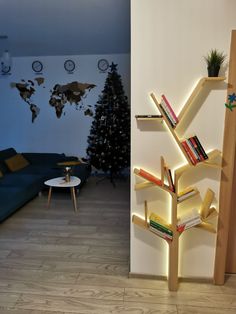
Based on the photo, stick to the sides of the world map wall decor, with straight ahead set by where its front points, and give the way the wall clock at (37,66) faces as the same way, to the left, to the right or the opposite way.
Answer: the same way

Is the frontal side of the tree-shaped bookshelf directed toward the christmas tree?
no

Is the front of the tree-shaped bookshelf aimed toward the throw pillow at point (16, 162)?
no

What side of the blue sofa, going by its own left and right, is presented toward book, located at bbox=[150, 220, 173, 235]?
front

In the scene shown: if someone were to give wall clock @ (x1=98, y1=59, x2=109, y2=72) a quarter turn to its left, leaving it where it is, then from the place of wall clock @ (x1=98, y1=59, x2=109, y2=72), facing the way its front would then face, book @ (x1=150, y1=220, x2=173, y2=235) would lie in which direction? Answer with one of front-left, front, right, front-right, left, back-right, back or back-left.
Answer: right

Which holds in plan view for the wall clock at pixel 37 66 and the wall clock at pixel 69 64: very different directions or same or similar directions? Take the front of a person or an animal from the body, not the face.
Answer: same or similar directions

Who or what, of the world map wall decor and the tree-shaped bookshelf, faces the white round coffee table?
the world map wall decor

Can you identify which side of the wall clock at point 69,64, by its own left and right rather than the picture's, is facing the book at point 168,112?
front

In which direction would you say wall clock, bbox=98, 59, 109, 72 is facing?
toward the camera

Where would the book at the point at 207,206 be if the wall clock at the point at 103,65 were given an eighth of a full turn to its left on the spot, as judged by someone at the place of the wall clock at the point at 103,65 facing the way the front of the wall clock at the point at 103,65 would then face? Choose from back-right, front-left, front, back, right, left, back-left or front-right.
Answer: front-right

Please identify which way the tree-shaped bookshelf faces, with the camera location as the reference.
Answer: facing the viewer

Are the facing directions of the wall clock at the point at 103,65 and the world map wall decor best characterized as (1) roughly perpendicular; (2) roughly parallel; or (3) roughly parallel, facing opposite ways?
roughly parallel

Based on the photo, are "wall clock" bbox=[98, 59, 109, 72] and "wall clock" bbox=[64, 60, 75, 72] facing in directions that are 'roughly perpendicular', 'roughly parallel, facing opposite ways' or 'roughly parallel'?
roughly parallel
